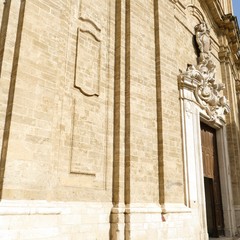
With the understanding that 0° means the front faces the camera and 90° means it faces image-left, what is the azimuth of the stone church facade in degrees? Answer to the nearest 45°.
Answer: approximately 315°
